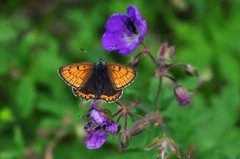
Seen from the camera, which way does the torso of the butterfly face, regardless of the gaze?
away from the camera
